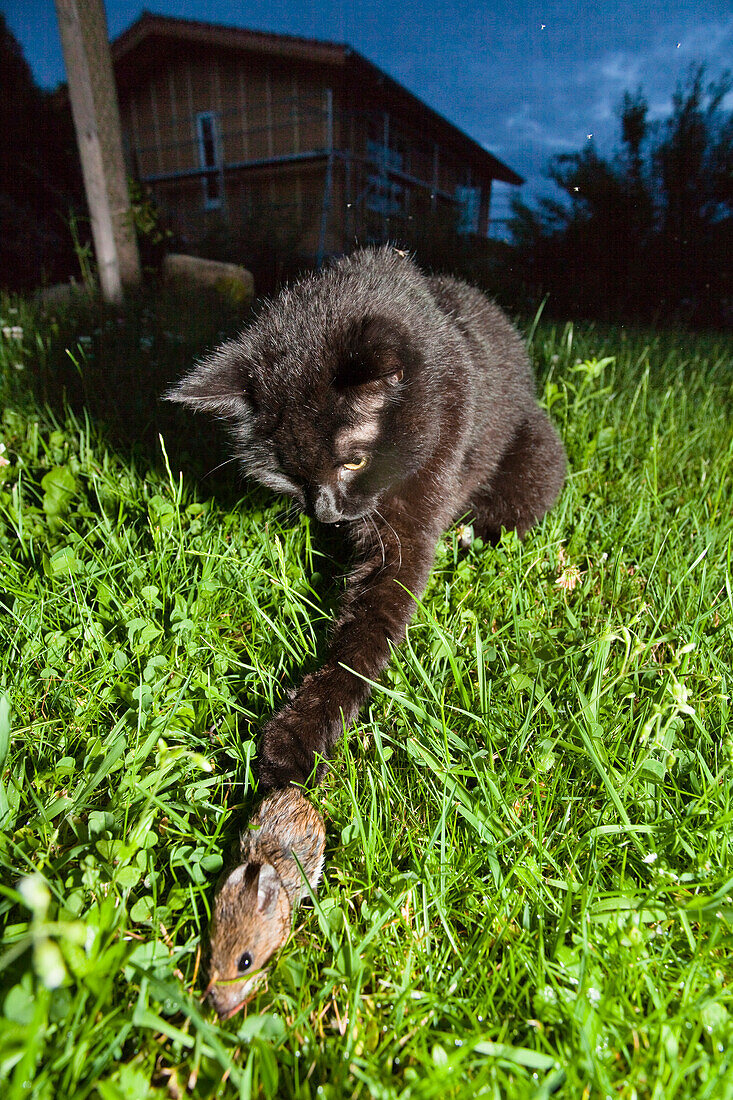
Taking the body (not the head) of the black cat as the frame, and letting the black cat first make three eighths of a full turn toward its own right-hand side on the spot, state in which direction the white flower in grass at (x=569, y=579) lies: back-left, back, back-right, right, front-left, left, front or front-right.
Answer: right

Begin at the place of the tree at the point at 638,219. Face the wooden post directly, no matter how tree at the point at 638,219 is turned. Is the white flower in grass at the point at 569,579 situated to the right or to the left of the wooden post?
left

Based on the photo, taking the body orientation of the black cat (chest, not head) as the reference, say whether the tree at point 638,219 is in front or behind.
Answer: behind

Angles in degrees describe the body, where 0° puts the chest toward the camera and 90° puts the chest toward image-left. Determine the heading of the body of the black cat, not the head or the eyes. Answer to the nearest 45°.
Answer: approximately 45°

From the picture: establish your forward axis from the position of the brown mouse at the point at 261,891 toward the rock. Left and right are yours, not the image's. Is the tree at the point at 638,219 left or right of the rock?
right

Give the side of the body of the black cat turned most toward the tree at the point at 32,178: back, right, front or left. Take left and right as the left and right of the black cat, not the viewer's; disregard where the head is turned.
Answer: right

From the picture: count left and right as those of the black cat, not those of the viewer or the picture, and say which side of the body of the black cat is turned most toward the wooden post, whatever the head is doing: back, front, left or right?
right

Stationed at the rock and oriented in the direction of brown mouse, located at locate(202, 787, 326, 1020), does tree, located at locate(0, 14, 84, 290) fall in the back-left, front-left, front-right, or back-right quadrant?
back-right

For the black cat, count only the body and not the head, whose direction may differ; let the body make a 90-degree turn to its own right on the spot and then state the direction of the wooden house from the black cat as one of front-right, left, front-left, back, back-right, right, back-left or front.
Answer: front-right

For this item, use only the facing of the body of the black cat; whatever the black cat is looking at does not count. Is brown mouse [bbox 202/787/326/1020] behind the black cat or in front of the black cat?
in front

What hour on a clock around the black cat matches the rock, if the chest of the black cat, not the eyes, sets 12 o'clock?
The rock is roughly at 4 o'clock from the black cat.

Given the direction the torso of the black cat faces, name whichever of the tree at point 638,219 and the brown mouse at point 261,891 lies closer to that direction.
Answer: the brown mouse
